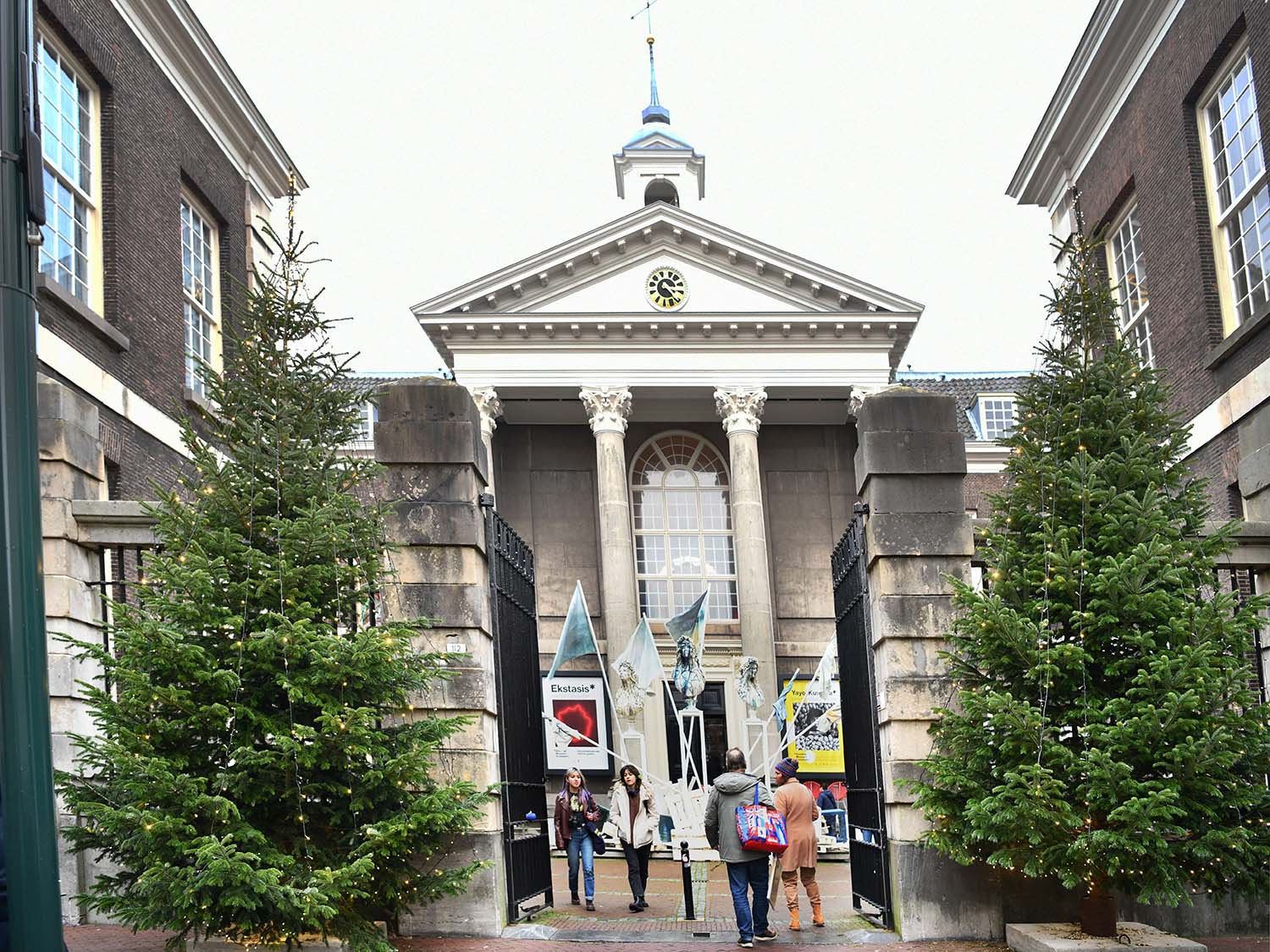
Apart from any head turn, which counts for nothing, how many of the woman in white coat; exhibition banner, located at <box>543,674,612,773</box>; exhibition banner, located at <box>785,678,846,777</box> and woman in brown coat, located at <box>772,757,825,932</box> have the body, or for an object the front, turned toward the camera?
3

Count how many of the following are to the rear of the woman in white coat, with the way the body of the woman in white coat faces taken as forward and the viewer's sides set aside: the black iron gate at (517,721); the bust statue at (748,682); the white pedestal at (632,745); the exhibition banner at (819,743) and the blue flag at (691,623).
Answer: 4

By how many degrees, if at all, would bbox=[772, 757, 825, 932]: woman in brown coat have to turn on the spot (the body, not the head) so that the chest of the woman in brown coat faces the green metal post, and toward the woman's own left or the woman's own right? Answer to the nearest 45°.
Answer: approximately 135° to the woman's own left

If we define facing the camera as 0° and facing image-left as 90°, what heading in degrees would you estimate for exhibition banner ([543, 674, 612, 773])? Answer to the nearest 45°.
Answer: approximately 0°
